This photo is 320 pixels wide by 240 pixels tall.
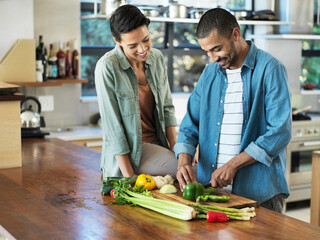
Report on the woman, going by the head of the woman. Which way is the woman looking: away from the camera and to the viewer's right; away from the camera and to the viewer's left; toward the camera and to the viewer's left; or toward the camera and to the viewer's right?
toward the camera and to the viewer's right

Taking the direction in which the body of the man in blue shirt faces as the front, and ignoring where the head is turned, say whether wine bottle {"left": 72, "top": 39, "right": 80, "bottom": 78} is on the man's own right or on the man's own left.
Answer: on the man's own right

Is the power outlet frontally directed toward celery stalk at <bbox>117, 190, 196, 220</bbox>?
yes

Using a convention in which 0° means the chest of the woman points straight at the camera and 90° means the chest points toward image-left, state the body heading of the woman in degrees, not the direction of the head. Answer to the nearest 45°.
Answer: approximately 315°

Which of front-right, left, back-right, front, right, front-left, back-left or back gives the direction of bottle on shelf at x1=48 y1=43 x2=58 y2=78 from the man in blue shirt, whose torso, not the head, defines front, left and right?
right

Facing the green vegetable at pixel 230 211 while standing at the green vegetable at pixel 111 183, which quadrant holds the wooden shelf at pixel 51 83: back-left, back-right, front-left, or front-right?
back-left

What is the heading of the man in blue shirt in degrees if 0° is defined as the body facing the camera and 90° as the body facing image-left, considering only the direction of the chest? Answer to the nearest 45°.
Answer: approximately 45°

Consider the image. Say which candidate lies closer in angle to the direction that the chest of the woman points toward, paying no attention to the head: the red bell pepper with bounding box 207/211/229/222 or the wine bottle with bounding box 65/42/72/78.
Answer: the red bell pepper

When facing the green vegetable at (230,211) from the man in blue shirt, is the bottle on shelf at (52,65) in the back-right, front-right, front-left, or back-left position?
back-right
